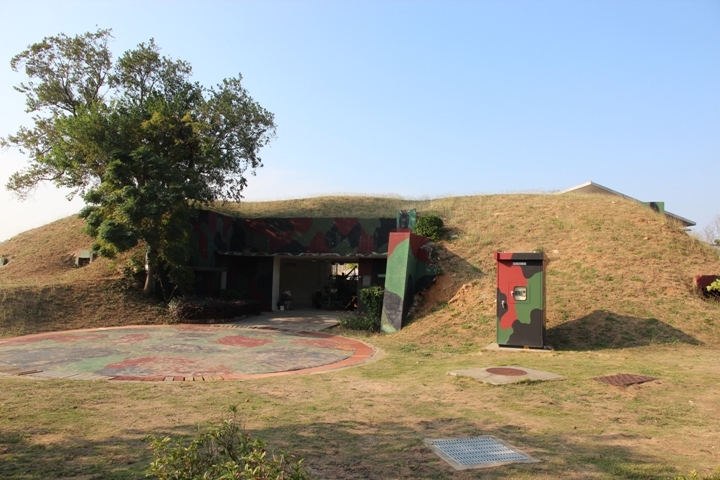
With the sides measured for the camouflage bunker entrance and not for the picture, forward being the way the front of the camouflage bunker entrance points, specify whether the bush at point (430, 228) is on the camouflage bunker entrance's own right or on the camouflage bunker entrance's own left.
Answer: on the camouflage bunker entrance's own left

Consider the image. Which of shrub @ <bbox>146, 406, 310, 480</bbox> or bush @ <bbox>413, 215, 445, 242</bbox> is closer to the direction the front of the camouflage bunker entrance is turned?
the shrub

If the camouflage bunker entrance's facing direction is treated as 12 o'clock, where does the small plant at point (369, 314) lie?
The small plant is roughly at 11 o'clock from the camouflage bunker entrance.

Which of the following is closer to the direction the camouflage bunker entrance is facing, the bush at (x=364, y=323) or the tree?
the bush

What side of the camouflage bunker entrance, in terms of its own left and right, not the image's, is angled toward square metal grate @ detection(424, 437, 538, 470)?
front

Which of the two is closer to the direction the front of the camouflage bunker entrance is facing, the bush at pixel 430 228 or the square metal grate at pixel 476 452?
the square metal grate

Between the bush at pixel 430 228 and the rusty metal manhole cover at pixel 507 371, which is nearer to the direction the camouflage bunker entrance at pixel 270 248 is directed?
the rusty metal manhole cover

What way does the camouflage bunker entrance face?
toward the camera
